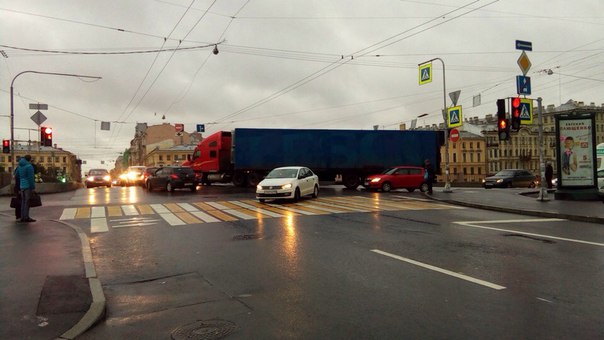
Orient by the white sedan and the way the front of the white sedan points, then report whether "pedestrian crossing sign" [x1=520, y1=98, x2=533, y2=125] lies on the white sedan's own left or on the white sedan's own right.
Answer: on the white sedan's own left

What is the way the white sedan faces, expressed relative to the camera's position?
facing the viewer and to the left of the viewer

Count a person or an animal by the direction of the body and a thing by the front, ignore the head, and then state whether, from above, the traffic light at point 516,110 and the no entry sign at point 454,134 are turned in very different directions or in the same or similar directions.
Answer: same or similar directions

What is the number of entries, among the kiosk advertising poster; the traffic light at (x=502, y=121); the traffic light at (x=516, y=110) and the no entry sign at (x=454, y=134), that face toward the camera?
4

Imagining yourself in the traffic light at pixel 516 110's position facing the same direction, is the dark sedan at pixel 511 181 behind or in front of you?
behind

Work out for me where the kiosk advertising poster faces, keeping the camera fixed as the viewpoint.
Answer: facing the viewer

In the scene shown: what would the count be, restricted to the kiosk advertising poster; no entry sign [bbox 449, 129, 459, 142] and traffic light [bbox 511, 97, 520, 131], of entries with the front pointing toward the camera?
3

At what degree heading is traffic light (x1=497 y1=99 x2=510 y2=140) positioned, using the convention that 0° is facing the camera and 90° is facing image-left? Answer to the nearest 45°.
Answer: approximately 0°

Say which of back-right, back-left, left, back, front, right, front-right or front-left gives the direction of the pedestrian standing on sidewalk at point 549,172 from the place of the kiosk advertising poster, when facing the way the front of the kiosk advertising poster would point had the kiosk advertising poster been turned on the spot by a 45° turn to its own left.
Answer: back-left

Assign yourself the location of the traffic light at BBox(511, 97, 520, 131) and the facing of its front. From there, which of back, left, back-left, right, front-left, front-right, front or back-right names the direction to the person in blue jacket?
front-right

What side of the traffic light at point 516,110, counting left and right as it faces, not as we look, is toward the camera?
front

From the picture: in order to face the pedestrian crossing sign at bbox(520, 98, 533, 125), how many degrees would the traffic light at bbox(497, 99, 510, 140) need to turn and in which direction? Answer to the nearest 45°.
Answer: approximately 90° to its left

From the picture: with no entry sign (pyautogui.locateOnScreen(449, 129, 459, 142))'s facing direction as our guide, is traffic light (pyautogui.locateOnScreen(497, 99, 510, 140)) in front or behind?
in front

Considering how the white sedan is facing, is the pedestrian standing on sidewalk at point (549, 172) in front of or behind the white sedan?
behind

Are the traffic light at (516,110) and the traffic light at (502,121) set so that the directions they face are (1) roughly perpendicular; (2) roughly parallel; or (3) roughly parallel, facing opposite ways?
roughly parallel
